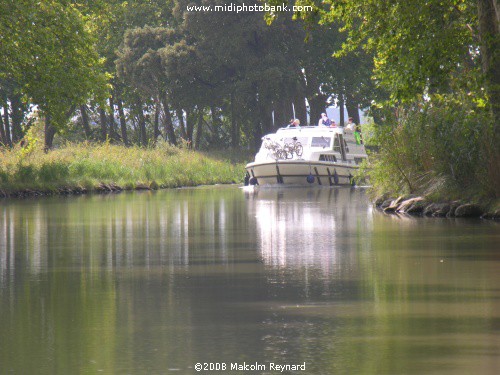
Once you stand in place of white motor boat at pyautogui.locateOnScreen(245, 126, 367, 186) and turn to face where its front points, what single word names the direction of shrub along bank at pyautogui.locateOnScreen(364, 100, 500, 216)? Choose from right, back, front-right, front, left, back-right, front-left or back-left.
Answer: front-left

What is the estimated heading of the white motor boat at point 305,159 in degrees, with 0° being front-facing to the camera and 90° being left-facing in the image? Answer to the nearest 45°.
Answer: approximately 45°
